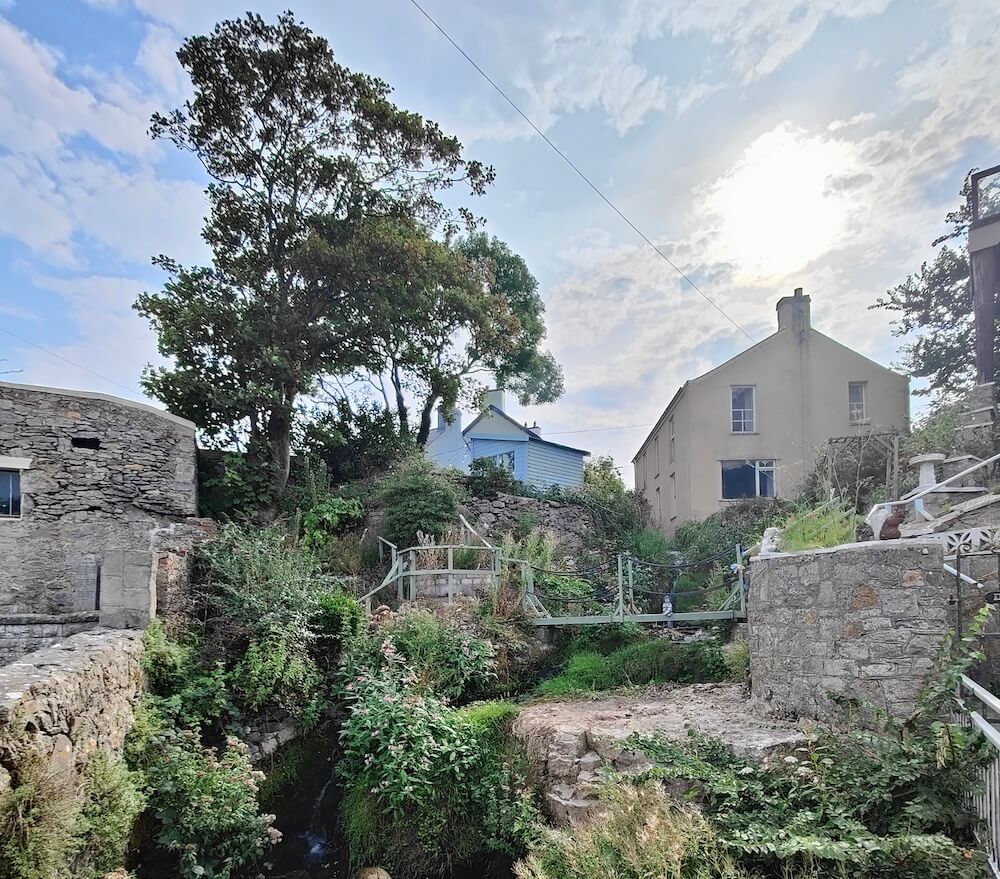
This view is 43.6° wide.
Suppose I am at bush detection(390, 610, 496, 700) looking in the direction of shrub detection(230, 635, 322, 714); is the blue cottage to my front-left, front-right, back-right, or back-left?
back-right

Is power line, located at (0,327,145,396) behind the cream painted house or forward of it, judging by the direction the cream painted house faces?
forward
